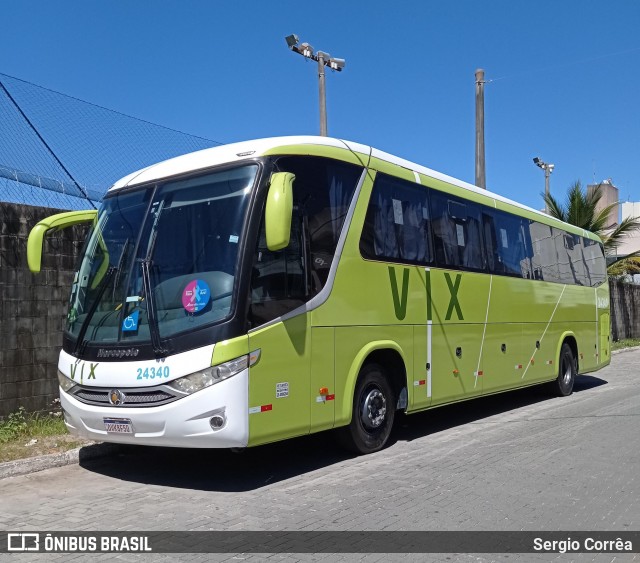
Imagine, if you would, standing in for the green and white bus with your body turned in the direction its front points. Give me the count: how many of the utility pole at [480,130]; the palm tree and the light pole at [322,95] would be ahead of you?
0

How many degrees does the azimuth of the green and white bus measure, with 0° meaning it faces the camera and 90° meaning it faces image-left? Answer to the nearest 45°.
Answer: approximately 45°

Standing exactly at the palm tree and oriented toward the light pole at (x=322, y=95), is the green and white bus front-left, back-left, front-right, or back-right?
front-left

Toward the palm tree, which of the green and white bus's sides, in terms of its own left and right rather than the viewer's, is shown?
back

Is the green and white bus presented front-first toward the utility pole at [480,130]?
no

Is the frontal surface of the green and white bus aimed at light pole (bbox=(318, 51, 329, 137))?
no
